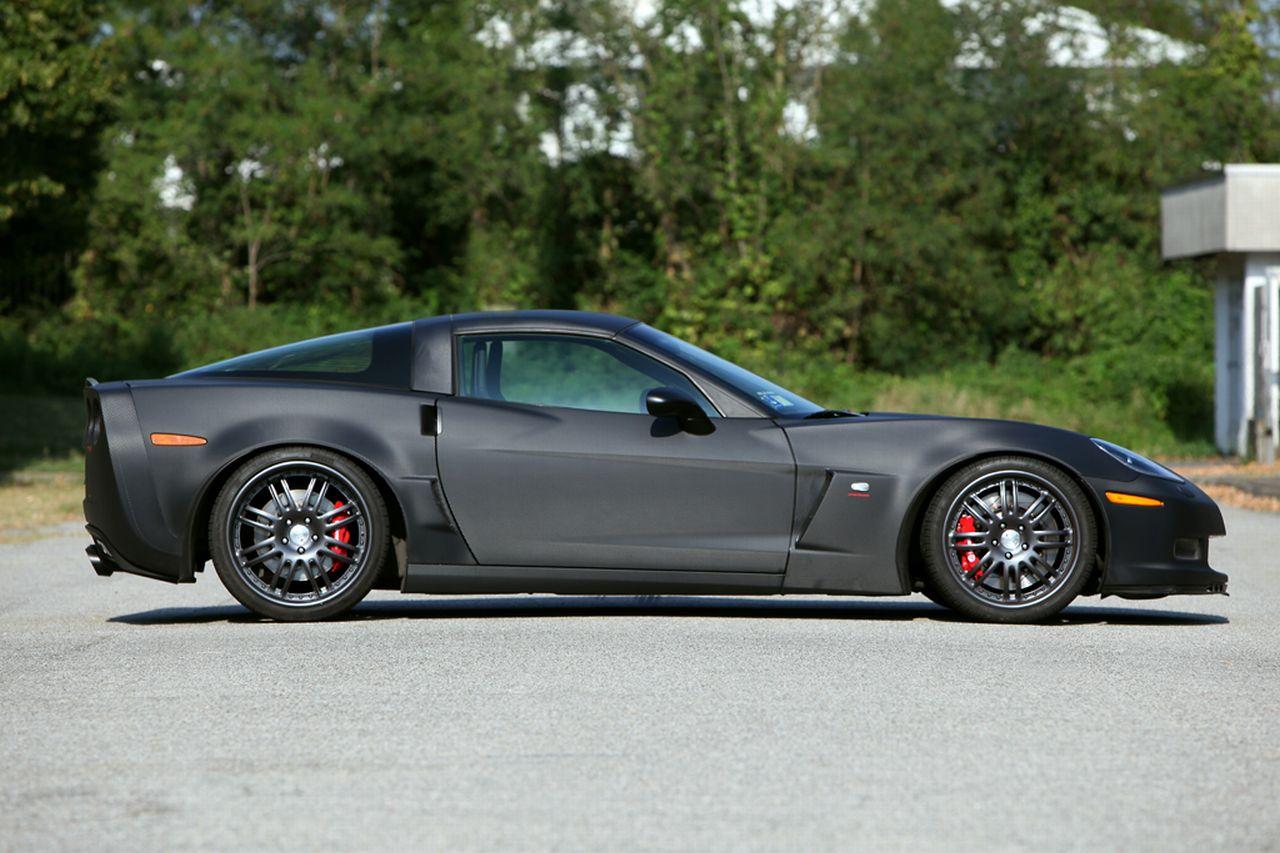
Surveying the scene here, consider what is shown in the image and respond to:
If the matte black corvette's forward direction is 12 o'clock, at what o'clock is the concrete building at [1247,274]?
The concrete building is roughly at 10 o'clock from the matte black corvette.

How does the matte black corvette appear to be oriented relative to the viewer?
to the viewer's right
